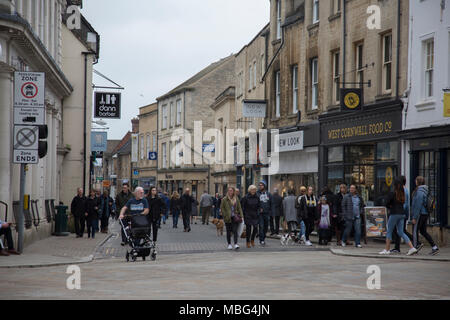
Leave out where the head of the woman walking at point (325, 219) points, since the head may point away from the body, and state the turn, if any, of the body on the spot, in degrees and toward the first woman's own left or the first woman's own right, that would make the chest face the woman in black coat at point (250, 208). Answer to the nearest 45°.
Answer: approximately 45° to the first woman's own right

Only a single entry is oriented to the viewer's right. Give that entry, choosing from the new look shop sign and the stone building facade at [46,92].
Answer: the stone building facade

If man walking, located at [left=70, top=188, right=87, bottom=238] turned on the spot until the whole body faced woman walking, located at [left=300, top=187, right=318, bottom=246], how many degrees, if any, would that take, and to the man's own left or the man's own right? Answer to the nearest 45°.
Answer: approximately 45° to the man's own left

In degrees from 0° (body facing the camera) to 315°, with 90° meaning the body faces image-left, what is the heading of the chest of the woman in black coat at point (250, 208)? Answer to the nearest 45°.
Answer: approximately 0°
